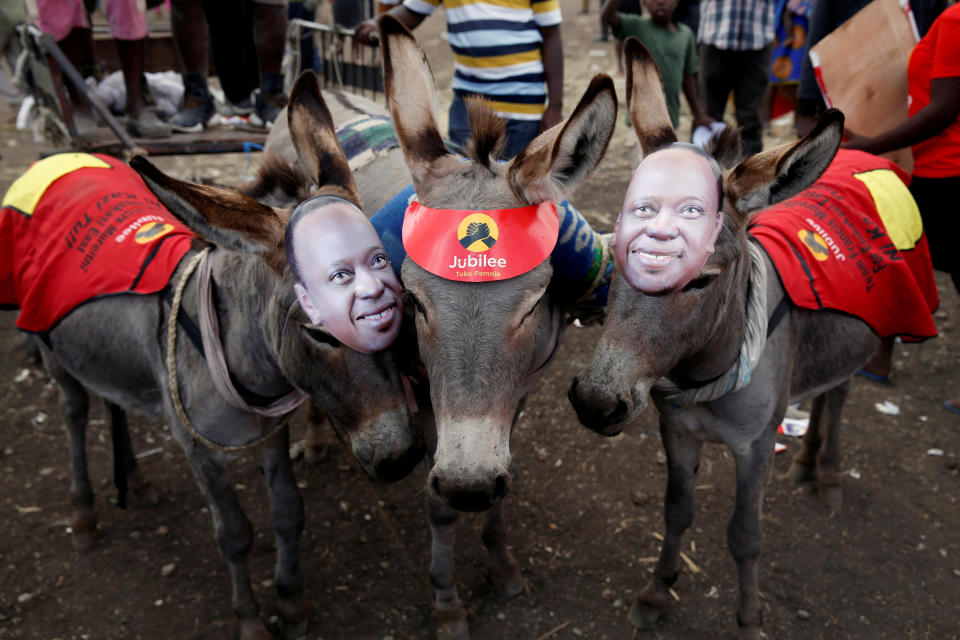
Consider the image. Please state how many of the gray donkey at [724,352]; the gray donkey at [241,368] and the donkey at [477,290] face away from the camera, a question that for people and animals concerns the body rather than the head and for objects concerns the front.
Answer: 0

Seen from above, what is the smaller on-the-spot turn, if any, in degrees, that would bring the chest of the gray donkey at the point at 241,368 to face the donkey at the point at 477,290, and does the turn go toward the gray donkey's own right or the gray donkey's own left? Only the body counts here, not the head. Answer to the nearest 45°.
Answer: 0° — it already faces it

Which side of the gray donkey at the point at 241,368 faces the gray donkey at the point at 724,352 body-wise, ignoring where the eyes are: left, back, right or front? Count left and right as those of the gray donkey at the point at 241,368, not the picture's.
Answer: front

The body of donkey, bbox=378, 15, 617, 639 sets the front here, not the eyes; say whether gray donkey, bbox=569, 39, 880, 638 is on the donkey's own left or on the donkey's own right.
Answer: on the donkey's own left

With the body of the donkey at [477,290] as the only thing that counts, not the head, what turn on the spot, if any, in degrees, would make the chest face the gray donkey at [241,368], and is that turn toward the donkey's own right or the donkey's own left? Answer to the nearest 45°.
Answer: approximately 135° to the donkey's own right

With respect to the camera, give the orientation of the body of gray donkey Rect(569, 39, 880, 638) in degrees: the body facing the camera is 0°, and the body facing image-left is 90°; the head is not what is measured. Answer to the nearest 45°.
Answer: approximately 45°

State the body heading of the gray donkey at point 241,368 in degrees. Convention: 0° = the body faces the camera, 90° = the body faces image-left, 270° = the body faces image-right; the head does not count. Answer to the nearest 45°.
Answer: approximately 315°

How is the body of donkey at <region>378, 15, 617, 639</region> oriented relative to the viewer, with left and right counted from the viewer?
facing the viewer

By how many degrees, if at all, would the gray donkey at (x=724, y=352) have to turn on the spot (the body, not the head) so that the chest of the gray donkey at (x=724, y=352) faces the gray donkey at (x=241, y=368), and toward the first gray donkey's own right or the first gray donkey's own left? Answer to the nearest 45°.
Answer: approximately 45° to the first gray donkey's own right

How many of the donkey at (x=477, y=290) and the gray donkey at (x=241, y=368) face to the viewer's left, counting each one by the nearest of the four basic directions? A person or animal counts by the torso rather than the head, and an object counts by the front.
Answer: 0

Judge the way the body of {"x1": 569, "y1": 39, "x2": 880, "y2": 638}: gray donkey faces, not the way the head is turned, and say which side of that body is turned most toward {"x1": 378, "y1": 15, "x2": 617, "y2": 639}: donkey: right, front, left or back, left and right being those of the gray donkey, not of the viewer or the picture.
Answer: front
